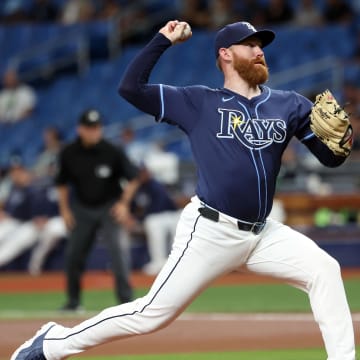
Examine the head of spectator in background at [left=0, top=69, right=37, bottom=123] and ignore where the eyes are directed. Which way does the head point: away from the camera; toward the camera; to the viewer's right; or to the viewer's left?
toward the camera

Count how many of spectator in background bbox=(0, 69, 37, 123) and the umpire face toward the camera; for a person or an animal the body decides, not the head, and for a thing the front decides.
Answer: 2

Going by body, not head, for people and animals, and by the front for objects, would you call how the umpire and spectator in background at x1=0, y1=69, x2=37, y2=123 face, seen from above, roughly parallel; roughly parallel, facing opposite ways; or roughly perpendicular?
roughly parallel

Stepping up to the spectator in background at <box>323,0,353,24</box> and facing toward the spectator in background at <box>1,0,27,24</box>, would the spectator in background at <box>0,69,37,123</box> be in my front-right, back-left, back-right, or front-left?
front-left

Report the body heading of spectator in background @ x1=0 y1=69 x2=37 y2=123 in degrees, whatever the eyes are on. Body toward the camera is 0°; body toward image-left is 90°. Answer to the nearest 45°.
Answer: approximately 0°

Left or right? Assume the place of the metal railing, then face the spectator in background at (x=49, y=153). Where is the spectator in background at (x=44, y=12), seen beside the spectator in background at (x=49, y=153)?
right

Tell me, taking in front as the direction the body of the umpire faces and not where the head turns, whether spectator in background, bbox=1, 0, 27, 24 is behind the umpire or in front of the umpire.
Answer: behind

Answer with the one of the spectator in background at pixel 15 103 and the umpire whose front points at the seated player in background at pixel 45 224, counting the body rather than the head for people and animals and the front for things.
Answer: the spectator in background at pixel 15 103

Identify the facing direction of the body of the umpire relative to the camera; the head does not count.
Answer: toward the camera

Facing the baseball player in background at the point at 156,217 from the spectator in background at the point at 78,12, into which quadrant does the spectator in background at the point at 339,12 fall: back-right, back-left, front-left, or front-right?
front-left

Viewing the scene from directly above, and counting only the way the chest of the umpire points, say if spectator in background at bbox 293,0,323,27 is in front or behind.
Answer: behind

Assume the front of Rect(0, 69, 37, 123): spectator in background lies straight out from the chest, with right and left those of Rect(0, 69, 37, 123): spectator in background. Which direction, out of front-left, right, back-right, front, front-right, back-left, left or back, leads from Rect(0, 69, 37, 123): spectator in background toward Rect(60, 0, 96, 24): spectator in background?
back-left

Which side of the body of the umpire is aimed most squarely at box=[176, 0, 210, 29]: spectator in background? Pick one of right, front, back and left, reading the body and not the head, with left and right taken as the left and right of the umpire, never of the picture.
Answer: back

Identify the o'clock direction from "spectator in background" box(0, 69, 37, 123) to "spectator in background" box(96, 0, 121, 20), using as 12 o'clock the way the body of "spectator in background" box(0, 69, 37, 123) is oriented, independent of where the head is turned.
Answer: "spectator in background" box(96, 0, 121, 20) is roughly at 8 o'clock from "spectator in background" box(0, 69, 37, 123).

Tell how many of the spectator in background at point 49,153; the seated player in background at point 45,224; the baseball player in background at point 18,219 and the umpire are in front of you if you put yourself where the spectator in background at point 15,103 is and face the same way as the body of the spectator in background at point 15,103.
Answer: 4
